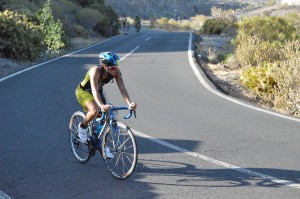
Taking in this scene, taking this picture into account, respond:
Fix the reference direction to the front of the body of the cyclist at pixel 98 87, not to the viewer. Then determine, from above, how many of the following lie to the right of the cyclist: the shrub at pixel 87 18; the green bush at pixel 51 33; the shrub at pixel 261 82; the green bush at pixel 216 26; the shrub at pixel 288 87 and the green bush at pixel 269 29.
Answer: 0

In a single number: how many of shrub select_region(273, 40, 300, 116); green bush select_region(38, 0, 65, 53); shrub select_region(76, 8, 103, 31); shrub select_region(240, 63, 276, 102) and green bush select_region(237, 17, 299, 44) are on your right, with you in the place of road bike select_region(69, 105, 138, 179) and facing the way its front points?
0

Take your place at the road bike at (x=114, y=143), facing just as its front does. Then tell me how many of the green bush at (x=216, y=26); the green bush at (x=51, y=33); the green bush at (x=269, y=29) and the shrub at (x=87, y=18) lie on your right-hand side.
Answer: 0

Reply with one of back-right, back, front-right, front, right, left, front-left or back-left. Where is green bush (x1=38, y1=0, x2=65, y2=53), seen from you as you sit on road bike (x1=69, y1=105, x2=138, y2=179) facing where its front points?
back-left

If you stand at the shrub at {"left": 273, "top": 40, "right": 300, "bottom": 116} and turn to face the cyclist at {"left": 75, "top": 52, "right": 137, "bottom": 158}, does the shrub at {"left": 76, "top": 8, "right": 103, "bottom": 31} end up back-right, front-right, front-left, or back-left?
back-right

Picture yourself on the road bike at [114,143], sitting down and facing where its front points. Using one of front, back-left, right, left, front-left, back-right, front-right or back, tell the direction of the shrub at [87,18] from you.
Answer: back-left

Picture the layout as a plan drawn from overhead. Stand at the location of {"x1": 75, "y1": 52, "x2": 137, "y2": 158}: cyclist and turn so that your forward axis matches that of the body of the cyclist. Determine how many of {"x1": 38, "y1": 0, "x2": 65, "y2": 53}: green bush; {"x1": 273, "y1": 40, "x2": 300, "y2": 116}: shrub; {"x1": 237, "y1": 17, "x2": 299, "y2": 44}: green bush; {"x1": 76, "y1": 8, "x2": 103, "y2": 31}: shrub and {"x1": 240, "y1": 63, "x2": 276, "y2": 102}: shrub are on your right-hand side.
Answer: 0

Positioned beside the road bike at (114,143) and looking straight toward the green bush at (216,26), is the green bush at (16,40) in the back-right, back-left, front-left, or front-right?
front-left

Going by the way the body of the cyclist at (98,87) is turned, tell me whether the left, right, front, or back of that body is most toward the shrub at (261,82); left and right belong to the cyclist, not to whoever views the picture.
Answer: left

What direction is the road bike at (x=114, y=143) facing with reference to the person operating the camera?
facing the viewer and to the right of the viewer

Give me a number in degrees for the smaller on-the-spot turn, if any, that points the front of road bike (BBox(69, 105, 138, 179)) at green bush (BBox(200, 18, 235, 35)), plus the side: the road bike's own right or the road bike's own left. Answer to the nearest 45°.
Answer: approximately 135° to the road bike's own left

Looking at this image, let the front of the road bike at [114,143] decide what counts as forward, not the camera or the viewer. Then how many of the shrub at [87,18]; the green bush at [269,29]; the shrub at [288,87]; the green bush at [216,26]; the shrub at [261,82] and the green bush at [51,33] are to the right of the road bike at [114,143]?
0

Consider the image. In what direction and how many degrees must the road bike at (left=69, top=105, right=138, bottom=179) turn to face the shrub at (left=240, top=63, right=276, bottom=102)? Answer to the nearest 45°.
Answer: approximately 90° to its left

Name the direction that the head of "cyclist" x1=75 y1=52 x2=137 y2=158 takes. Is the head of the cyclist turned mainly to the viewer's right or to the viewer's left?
to the viewer's right

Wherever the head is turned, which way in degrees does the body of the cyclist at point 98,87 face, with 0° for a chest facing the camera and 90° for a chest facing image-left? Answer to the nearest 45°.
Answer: approximately 315°

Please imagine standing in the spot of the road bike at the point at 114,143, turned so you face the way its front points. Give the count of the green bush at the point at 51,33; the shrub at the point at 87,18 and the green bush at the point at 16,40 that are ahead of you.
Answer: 0

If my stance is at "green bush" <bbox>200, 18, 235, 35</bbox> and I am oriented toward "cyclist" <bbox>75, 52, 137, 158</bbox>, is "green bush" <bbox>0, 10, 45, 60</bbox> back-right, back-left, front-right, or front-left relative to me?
front-right

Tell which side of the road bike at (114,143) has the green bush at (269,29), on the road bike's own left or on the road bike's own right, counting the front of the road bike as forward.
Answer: on the road bike's own left

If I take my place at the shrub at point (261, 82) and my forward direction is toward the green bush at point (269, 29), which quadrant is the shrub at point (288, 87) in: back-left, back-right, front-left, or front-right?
back-right
